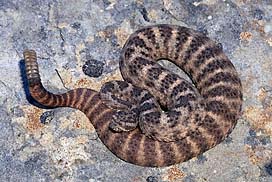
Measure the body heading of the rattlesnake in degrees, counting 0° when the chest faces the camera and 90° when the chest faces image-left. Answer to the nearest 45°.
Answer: approximately 90°
